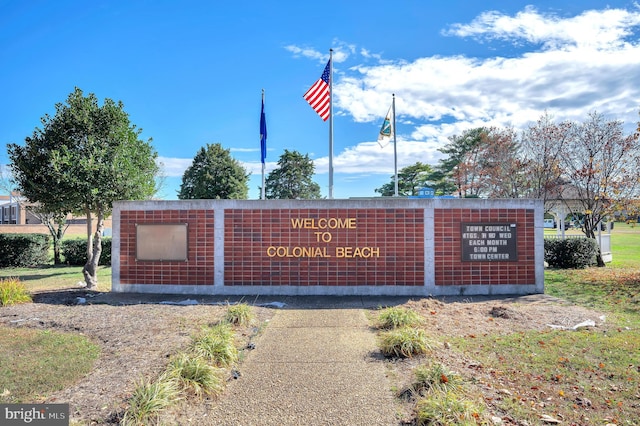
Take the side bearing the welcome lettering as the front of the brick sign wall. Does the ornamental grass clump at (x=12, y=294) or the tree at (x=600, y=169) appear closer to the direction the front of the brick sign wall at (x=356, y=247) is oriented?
the ornamental grass clump

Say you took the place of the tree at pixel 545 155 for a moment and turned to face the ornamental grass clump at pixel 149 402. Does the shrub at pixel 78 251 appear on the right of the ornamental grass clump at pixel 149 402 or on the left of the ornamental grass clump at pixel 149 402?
right

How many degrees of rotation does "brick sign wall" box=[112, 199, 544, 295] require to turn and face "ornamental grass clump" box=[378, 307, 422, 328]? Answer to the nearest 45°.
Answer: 0° — it already faces it

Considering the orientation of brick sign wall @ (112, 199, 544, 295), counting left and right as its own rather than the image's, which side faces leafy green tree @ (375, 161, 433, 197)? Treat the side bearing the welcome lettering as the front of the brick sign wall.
back

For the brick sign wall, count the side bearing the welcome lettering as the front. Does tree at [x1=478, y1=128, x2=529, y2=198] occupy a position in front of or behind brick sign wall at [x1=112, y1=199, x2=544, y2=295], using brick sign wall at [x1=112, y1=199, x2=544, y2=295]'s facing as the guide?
behind

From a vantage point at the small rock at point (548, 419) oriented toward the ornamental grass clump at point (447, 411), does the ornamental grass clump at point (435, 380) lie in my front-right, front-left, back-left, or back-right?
front-right

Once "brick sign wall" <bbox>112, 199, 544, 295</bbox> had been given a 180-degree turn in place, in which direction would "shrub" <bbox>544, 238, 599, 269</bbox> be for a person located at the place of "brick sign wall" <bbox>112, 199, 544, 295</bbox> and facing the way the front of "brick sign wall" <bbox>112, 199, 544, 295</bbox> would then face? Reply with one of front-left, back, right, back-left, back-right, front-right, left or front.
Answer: front-right

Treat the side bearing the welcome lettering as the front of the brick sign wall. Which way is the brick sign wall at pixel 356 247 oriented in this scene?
toward the camera

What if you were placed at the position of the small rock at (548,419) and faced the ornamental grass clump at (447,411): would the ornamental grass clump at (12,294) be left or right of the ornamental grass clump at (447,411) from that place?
right

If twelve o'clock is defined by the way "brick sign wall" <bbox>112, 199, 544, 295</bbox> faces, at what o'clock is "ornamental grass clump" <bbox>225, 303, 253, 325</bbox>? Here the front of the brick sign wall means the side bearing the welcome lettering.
The ornamental grass clump is roughly at 1 o'clock from the brick sign wall.

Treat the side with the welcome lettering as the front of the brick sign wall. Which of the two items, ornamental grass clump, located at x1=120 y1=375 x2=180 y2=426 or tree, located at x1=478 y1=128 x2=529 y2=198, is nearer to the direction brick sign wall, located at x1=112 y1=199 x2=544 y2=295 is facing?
the ornamental grass clump

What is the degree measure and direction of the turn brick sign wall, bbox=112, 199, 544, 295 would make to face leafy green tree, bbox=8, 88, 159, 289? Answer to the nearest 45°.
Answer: approximately 90° to its right

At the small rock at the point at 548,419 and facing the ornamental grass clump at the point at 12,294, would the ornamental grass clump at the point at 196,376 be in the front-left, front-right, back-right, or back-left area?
front-left

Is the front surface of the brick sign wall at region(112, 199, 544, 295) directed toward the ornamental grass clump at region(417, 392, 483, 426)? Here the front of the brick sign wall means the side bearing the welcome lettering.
yes
